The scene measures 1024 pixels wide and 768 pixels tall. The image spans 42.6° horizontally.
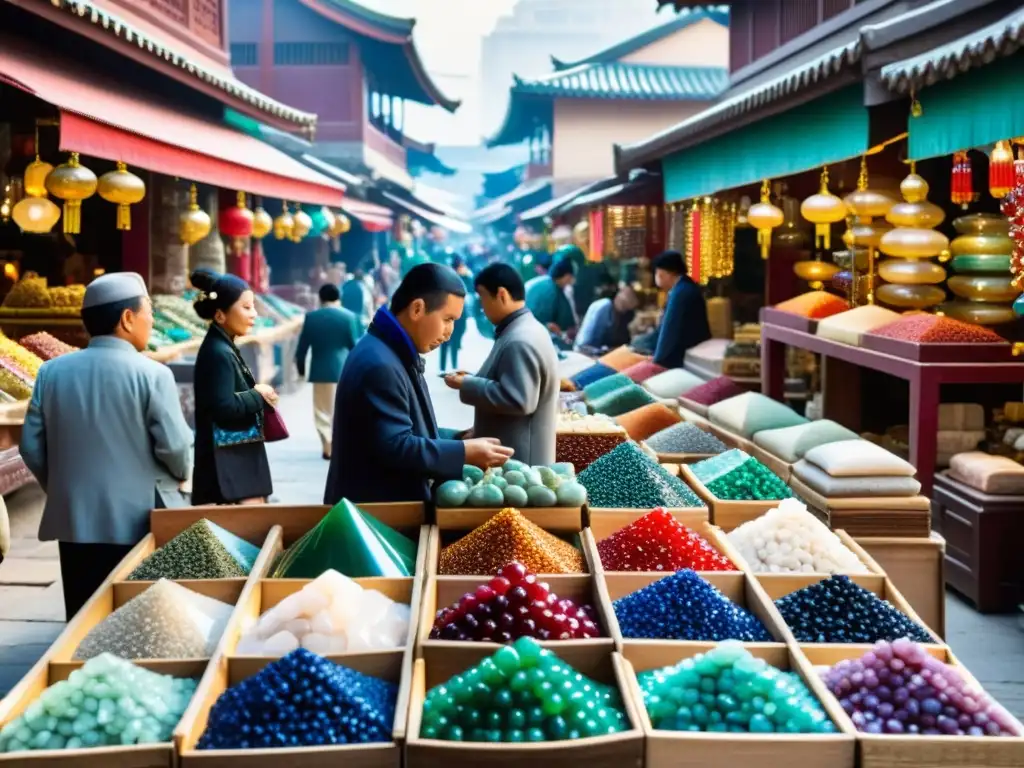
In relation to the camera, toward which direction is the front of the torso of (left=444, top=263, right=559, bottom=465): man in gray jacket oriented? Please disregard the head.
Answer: to the viewer's left

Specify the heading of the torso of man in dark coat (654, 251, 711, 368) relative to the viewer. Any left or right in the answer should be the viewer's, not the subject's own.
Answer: facing to the left of the viewer

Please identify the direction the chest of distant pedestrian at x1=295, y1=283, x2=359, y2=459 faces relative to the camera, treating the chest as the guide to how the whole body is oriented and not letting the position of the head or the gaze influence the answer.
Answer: away from the camera

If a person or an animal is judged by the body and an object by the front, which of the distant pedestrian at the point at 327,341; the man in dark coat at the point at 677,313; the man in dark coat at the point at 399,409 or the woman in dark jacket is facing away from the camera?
the distant pedestrian

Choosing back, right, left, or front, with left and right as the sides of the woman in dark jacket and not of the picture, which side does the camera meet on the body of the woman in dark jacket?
right

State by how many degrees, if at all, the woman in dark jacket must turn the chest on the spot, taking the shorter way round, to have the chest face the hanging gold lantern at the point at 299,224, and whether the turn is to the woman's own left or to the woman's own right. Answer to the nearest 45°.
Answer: approximately 90° to the woman's own left

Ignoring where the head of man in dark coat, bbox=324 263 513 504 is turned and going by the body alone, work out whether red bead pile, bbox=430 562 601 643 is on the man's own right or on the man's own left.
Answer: on the man's own right

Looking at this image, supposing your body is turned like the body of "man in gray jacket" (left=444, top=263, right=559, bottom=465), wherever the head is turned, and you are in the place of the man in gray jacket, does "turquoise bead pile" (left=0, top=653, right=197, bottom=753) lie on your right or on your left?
on your left

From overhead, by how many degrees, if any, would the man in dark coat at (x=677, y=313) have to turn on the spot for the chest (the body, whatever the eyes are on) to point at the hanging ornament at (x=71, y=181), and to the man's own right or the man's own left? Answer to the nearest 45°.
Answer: approximately 45° to the man's own left

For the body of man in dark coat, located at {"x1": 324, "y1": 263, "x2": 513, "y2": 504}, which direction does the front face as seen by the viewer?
to the viewer's right

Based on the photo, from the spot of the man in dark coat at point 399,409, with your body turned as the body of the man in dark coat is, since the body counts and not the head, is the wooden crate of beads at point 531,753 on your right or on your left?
on your right

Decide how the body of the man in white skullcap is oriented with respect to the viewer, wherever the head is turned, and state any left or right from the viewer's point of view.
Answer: facing away from the viewer and to the right of the viewer

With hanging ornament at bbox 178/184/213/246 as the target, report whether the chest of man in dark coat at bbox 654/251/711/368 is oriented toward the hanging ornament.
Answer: yes

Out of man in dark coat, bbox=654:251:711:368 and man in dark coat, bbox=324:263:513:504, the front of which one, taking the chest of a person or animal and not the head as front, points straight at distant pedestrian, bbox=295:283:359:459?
man in dark coat, bbox=654:251:711:368

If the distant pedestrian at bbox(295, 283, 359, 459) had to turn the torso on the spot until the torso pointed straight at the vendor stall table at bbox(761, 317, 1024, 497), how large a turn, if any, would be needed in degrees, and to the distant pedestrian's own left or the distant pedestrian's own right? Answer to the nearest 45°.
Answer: approximately 135° to the distant pedestrian's own right
